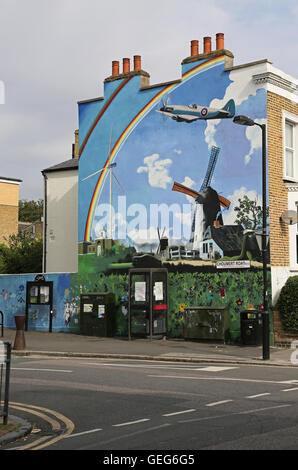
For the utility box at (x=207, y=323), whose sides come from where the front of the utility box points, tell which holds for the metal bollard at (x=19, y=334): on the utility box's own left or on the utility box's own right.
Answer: on the utility box's own right

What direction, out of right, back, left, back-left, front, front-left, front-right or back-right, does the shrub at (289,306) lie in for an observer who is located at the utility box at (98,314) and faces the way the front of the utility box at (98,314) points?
front-left

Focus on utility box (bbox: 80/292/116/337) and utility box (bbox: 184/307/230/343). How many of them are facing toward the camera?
2

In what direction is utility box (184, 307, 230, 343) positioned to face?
toward the camera

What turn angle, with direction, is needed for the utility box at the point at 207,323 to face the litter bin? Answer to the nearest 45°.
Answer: approximately 45° to its left
